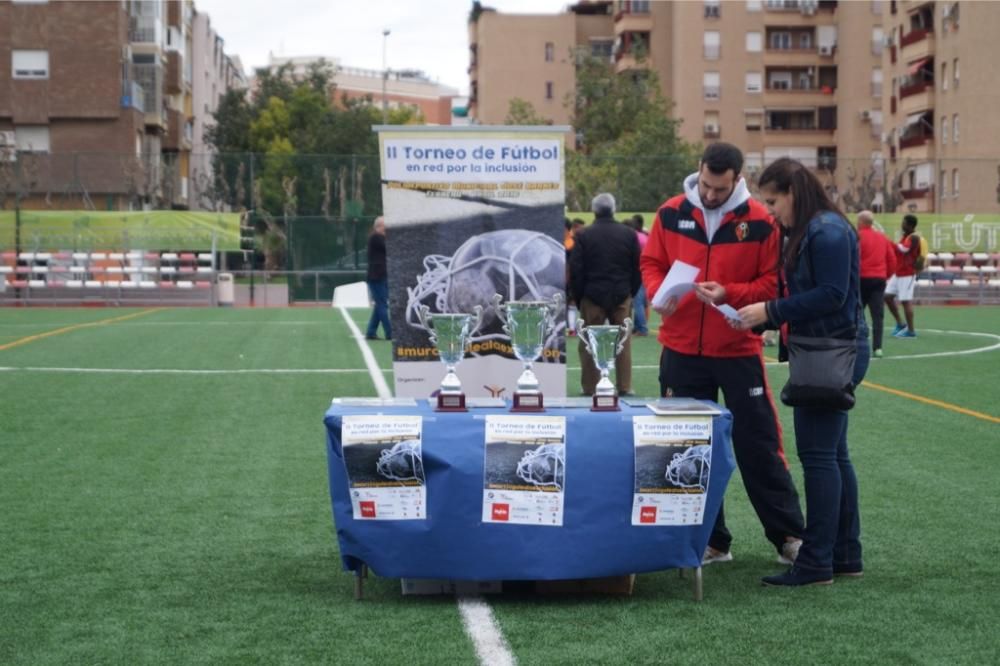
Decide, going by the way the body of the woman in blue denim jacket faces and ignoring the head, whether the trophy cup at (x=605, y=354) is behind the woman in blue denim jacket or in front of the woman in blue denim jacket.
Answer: in front

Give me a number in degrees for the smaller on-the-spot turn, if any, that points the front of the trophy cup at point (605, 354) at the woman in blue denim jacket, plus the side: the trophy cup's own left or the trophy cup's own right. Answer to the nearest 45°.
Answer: approximately 90° to the trophy cup's own left

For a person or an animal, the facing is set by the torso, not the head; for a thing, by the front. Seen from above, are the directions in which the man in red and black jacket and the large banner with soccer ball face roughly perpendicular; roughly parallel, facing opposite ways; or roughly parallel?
roughly parallel

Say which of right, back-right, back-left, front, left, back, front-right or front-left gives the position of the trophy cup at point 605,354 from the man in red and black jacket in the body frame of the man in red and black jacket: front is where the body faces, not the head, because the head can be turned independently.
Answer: front-right

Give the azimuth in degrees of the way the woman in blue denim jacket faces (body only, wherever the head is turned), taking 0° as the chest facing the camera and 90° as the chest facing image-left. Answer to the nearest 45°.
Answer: approximately 90°

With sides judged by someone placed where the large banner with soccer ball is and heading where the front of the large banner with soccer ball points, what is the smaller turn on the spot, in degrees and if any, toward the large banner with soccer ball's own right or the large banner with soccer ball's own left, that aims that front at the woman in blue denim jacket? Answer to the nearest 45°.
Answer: approximately 45° to the large banner with soccer ball's own left

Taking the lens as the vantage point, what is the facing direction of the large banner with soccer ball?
facing the viewer

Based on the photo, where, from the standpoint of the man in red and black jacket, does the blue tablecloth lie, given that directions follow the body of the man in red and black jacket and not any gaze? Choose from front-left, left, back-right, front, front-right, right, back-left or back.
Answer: front-right

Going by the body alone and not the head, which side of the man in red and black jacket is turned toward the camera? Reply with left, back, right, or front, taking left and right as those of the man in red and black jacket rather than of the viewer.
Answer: front

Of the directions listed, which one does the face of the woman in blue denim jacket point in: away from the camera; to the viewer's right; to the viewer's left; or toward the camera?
to the viewer's left

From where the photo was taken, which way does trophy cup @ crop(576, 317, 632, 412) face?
toward the camera

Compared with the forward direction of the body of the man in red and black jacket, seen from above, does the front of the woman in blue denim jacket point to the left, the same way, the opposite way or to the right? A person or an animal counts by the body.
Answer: to the right

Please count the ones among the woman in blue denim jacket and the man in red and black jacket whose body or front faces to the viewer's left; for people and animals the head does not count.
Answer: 1

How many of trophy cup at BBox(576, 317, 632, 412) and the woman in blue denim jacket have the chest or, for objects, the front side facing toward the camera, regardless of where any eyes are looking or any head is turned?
1

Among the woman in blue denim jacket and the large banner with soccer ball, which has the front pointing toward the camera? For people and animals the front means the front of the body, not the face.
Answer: the large banner with soccer ball

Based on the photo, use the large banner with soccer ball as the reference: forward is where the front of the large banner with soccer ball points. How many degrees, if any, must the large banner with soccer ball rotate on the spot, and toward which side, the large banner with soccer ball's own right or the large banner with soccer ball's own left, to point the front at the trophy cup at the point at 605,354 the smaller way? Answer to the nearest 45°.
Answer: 0° — it already faces it
